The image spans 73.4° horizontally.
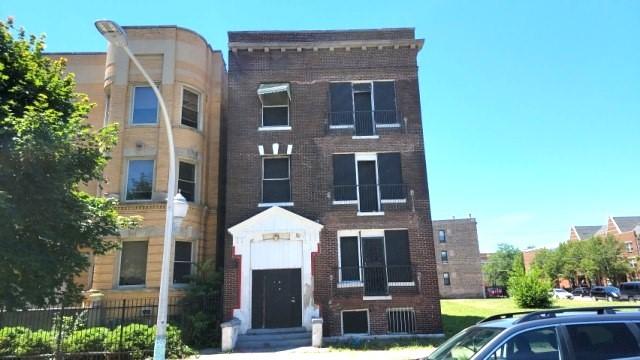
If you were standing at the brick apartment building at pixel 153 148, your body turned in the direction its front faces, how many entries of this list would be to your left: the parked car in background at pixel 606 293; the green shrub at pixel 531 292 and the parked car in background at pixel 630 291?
3

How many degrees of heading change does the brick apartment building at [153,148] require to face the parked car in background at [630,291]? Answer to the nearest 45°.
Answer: approximately 90° to its left

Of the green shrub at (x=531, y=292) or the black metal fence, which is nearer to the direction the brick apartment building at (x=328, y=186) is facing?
the black metal fence

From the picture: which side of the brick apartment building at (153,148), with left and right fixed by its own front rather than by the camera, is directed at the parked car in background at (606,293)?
left

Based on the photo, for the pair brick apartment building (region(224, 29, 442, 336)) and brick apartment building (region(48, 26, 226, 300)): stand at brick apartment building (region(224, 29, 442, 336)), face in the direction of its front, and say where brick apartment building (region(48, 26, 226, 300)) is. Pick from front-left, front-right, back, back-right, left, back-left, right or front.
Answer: right

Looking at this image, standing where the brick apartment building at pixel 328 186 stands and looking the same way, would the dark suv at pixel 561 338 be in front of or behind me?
in front

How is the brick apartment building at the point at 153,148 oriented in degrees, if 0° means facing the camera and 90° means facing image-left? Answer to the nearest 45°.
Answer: approximately 0°

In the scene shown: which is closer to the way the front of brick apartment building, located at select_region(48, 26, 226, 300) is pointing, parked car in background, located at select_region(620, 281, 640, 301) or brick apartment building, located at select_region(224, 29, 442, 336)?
the brick apartment building

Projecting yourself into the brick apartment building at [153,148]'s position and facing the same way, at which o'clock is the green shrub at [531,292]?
The green shrub is roughly at 9 o'clock from the brick apartment building.
